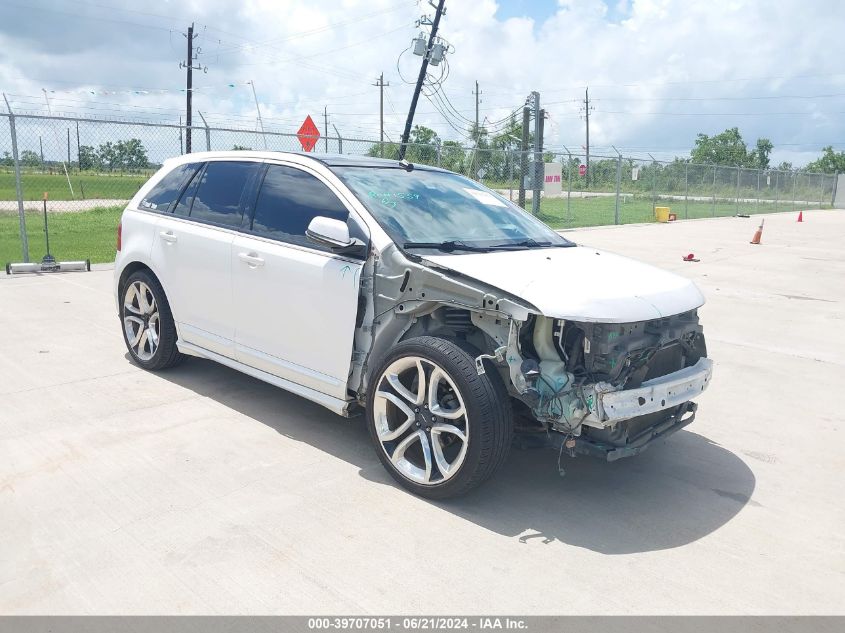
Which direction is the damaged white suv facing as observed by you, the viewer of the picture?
facing the viewer and to the right of the viewer

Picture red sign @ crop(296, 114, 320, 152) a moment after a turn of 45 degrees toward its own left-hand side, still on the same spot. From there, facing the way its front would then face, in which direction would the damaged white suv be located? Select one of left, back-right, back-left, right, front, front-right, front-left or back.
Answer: front-right

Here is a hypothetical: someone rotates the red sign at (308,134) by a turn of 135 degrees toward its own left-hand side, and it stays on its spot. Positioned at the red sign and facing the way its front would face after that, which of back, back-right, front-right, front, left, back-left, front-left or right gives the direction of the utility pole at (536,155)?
front

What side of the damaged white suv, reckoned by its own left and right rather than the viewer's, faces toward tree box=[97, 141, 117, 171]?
back

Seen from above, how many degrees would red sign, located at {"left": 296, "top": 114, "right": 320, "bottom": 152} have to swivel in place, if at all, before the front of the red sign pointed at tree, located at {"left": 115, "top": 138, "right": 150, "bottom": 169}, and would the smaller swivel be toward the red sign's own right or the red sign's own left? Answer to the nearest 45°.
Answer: approximately 90° to the red sign's own right

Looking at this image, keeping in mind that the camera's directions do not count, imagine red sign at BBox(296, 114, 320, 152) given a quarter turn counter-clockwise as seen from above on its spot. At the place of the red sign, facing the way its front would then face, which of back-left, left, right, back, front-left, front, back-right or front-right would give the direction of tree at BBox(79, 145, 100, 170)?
back

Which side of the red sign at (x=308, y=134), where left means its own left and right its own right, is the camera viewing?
front

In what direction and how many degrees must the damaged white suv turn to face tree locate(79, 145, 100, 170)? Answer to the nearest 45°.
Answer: approximately 180°

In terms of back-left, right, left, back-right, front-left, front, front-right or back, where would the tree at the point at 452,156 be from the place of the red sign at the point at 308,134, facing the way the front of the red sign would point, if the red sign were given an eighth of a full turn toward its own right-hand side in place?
back

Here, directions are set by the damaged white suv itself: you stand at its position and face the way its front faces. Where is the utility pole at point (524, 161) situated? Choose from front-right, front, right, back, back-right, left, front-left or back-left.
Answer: back-left

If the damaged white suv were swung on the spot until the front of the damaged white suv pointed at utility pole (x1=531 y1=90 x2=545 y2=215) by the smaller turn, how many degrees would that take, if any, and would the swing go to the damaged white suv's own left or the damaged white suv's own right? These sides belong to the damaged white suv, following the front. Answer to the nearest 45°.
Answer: approximately 135° to the damaged white suv's own left

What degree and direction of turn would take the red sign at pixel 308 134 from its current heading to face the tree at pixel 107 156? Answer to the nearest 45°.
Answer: approximately 90° to its right

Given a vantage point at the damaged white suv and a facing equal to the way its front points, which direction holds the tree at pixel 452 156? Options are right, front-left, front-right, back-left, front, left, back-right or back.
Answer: back-left
